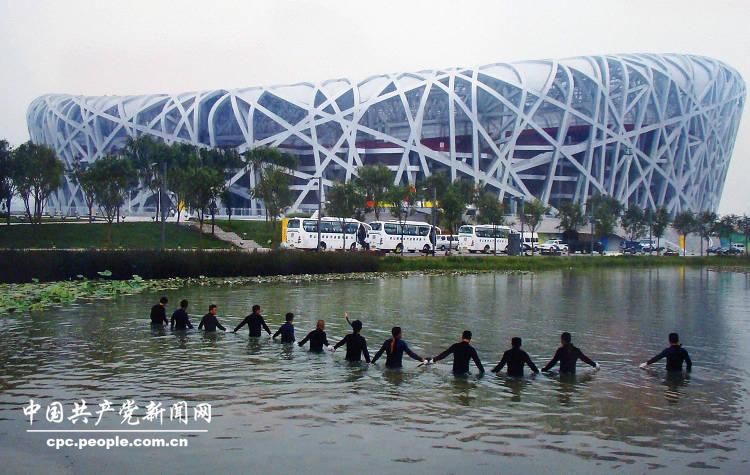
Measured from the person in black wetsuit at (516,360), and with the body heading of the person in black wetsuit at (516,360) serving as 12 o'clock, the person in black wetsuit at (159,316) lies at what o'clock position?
the person in black wetsuit at (159,316) is roughly at 10 o'clock from the person in black wetsuit at (516,360).

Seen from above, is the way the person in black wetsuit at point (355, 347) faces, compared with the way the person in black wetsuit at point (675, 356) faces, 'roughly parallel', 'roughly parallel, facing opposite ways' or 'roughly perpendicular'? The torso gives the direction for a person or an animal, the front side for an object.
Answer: roughly parallel

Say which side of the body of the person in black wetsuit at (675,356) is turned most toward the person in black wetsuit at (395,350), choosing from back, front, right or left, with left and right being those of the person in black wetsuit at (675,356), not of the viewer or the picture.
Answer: left

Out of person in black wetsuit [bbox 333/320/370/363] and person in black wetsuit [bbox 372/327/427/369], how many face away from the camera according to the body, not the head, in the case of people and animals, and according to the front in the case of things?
2

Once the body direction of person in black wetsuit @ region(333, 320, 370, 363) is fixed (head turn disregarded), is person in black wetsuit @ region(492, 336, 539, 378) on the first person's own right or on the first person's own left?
on the first person's own right

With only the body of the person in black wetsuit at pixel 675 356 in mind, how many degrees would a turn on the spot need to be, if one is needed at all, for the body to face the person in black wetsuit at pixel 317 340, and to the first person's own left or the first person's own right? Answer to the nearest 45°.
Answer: approximately 90° to the first person's own left

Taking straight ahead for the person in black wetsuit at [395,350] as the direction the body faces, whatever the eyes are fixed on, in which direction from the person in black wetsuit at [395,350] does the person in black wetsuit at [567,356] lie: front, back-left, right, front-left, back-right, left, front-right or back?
right

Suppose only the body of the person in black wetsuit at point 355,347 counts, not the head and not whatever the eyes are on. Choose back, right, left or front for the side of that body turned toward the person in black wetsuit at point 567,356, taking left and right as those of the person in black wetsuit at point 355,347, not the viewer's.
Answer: right

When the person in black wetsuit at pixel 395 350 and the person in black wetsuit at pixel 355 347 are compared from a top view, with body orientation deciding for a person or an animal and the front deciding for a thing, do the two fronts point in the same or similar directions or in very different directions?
same or similar directions

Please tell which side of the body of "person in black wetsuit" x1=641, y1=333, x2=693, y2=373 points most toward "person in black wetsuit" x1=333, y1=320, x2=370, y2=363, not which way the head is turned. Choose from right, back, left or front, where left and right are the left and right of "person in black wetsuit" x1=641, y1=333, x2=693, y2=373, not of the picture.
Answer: left

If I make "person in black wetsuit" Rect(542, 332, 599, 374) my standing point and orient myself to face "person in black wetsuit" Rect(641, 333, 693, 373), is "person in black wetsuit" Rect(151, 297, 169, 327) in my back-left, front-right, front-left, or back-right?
back-left

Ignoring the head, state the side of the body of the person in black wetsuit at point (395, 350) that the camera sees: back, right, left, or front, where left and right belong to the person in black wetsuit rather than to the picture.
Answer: back

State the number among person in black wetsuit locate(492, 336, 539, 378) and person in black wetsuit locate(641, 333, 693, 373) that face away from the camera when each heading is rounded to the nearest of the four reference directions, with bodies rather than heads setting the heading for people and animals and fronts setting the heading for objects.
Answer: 2

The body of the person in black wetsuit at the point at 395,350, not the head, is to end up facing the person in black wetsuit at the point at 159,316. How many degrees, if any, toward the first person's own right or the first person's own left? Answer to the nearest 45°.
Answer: approximately 45° to the first person's own left

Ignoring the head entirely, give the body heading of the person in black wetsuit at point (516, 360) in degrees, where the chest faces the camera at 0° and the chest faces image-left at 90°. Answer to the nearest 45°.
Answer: approximately 180°

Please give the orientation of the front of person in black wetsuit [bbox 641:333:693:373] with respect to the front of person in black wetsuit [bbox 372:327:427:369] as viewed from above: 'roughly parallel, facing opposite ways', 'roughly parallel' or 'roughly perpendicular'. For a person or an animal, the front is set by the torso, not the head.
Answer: roughly parallel

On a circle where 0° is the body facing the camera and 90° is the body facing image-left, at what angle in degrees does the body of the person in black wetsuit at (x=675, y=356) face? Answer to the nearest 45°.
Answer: approximately 180°
